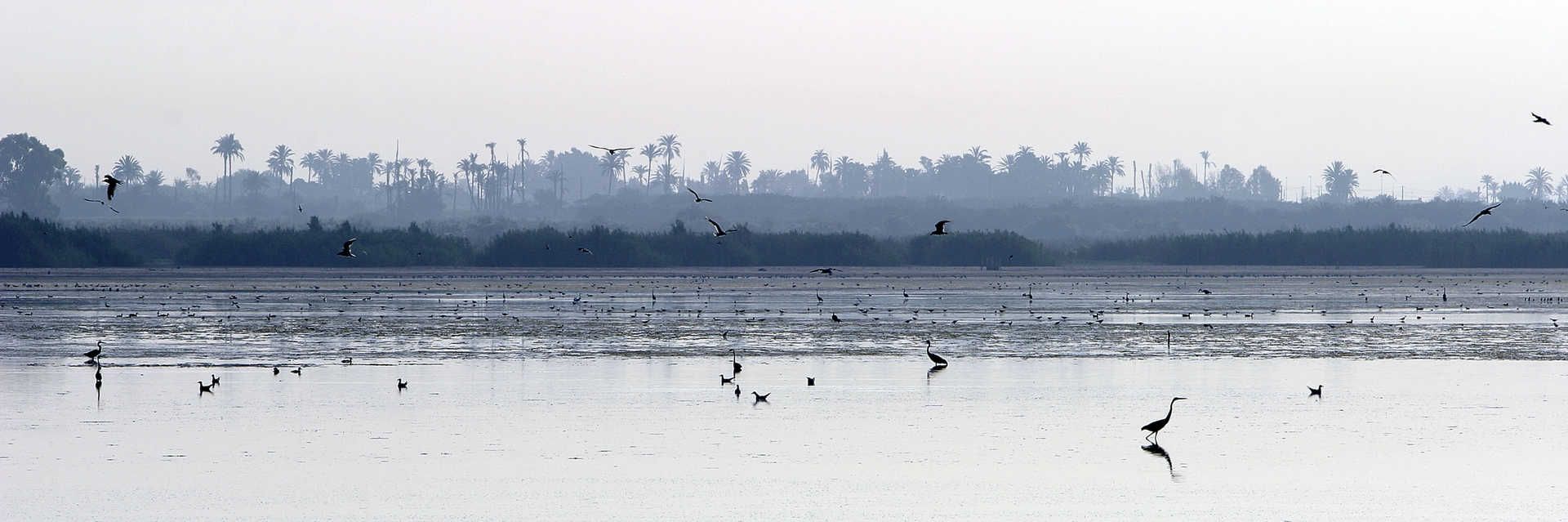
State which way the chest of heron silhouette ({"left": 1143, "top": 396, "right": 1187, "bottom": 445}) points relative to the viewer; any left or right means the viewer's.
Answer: facing to the right of the viewer
